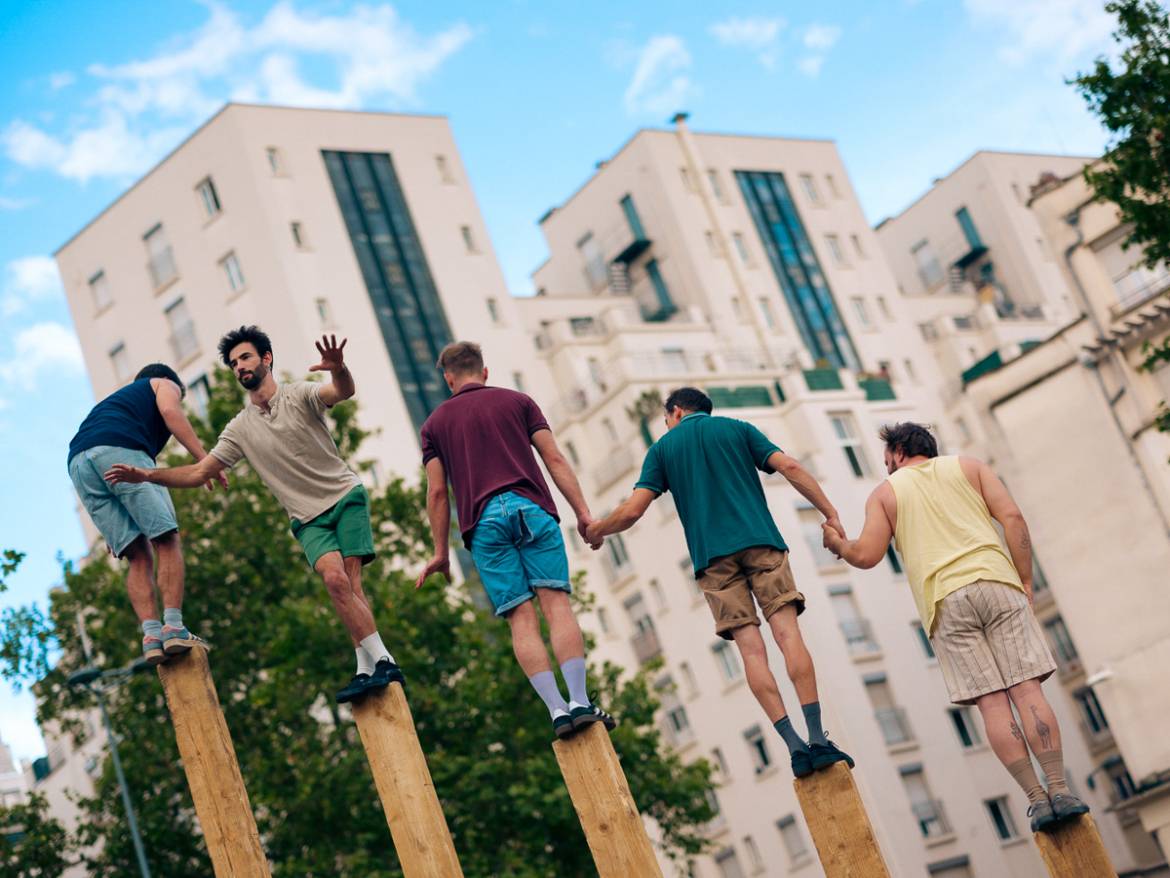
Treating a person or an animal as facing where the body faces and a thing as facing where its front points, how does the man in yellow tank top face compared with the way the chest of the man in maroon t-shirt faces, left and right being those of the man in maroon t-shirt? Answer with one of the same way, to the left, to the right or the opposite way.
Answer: the same way

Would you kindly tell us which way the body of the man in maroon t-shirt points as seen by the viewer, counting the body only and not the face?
away from the camera

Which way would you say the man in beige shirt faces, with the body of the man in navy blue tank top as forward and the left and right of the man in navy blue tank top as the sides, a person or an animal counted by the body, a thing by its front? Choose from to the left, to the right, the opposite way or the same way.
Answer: the opposite way

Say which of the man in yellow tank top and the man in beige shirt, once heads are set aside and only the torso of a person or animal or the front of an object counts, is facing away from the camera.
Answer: the man in yellow tank top

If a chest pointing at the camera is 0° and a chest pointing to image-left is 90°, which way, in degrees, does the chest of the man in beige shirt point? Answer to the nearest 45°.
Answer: approximately 45°

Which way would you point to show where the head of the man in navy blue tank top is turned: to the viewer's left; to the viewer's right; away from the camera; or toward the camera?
away from the camera

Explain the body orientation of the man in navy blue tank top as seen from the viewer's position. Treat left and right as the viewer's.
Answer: facing away from the viewer and to the right of the viewer

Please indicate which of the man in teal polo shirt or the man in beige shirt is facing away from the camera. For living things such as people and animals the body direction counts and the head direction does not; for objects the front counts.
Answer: the man in teal polo shirt

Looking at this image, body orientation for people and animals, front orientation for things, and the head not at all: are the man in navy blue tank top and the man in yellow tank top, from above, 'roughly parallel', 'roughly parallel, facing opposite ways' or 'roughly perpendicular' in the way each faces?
roughly parallel

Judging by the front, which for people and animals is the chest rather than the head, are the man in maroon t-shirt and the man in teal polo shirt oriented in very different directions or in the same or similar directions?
same or similar directions

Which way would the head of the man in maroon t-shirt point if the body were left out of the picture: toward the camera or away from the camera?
away from the camera

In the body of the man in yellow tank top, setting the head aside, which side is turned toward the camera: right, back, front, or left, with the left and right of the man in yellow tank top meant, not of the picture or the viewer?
back

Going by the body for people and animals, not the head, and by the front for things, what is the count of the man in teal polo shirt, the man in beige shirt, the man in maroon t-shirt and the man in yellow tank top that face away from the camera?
3

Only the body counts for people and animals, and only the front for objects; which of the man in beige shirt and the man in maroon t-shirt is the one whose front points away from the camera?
the man in maroon t-shirt

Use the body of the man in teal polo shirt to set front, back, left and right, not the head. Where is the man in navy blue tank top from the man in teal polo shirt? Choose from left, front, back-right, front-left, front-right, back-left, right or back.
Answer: left

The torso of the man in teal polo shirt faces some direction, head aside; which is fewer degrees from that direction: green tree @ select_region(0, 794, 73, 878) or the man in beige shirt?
the green tree

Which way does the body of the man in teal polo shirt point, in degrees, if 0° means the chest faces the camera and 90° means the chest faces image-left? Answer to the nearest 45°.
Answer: approximately 180°
